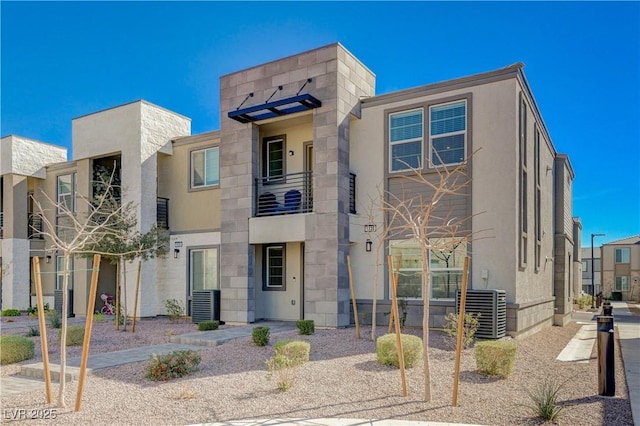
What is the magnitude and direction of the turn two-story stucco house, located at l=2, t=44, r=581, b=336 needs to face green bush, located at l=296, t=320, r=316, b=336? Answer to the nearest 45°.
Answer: approximately 45° to its left

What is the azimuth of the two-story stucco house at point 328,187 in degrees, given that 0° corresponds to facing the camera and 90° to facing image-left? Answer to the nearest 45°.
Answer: approximately 45°

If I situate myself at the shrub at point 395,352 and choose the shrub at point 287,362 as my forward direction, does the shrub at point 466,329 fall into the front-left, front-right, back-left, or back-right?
back-right

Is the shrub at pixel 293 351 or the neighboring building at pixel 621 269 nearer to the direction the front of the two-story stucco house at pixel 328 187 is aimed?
the shrub

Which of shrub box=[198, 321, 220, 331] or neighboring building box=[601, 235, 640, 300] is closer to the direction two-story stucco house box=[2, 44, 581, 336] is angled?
the shrub

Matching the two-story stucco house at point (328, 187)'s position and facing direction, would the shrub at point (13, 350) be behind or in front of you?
in front

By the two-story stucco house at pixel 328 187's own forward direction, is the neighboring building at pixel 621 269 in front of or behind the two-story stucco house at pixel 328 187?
behind

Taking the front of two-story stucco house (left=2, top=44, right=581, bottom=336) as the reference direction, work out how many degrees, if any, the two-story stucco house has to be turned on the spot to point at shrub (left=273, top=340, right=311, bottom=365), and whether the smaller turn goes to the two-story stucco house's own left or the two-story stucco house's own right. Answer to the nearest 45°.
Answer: approximately 45° to the two-story stucco house's own left
